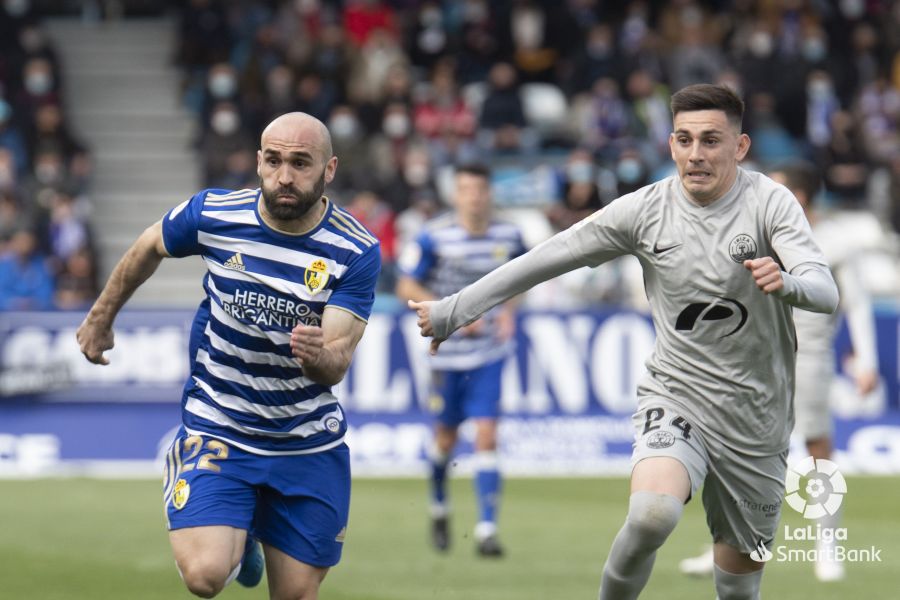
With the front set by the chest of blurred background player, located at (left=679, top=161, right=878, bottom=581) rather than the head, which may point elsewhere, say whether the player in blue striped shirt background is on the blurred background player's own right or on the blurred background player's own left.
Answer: on the blurred background player's own right

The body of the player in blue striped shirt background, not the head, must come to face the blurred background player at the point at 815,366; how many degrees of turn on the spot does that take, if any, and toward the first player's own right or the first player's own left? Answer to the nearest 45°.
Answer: approximately 45° to the first player's own left

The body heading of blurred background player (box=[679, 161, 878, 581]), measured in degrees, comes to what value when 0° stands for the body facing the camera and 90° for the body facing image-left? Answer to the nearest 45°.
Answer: approximately 45°
